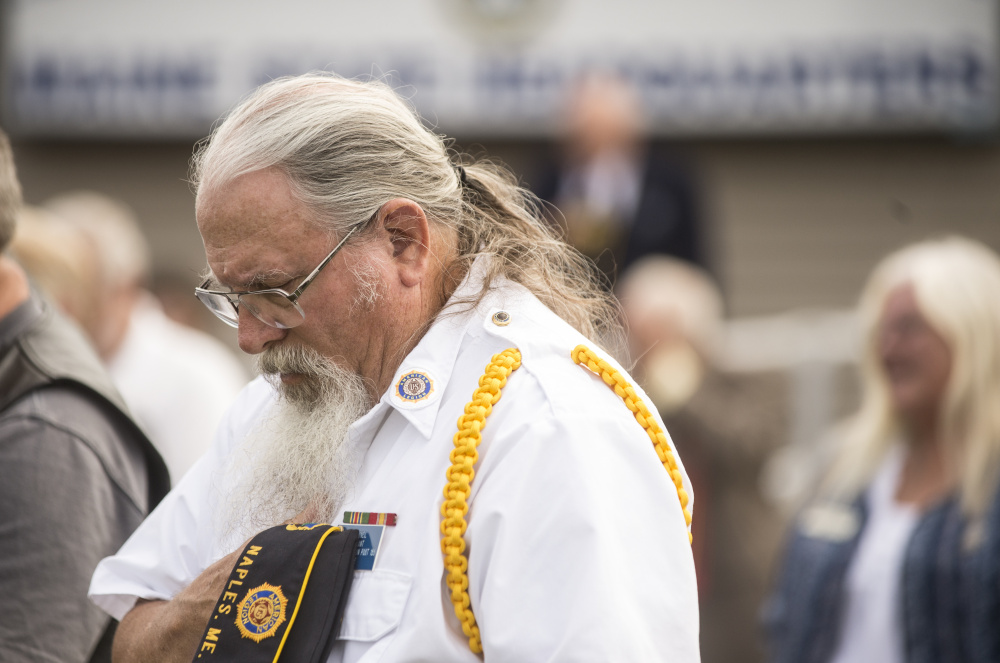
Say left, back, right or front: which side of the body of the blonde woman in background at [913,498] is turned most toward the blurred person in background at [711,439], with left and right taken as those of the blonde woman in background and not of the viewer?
right

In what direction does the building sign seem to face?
toward the camera

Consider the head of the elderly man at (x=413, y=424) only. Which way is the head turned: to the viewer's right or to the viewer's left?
to the viewer's left

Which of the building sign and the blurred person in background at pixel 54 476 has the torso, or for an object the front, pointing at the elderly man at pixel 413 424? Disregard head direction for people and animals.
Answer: the building sign

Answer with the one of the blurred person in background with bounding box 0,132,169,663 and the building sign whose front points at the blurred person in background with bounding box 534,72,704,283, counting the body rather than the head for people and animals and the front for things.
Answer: the building sign

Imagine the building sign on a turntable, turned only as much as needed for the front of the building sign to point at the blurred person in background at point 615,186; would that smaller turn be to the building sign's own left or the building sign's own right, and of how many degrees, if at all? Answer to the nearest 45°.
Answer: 0° — it already faces them

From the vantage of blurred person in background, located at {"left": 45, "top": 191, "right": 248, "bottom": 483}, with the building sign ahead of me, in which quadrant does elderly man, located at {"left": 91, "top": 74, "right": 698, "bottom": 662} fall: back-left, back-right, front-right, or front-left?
back-right

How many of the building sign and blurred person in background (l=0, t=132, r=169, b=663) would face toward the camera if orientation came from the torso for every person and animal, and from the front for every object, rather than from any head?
1

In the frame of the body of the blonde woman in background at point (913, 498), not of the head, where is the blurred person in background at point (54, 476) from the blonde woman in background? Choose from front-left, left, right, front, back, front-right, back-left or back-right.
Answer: front

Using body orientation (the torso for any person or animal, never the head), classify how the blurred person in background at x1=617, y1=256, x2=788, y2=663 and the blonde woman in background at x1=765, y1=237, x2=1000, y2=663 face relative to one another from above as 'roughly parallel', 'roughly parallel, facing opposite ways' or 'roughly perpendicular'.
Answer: roughly parallel

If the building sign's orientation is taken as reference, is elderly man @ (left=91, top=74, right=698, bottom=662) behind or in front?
in front

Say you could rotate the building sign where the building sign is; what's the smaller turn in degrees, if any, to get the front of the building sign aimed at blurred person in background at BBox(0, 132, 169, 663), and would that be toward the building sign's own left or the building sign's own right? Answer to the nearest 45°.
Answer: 0° — it already faces them

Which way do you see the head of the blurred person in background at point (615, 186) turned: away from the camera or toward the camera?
toward the camera

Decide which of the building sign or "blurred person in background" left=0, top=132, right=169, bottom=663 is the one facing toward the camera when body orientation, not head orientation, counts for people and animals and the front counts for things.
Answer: the building sign
